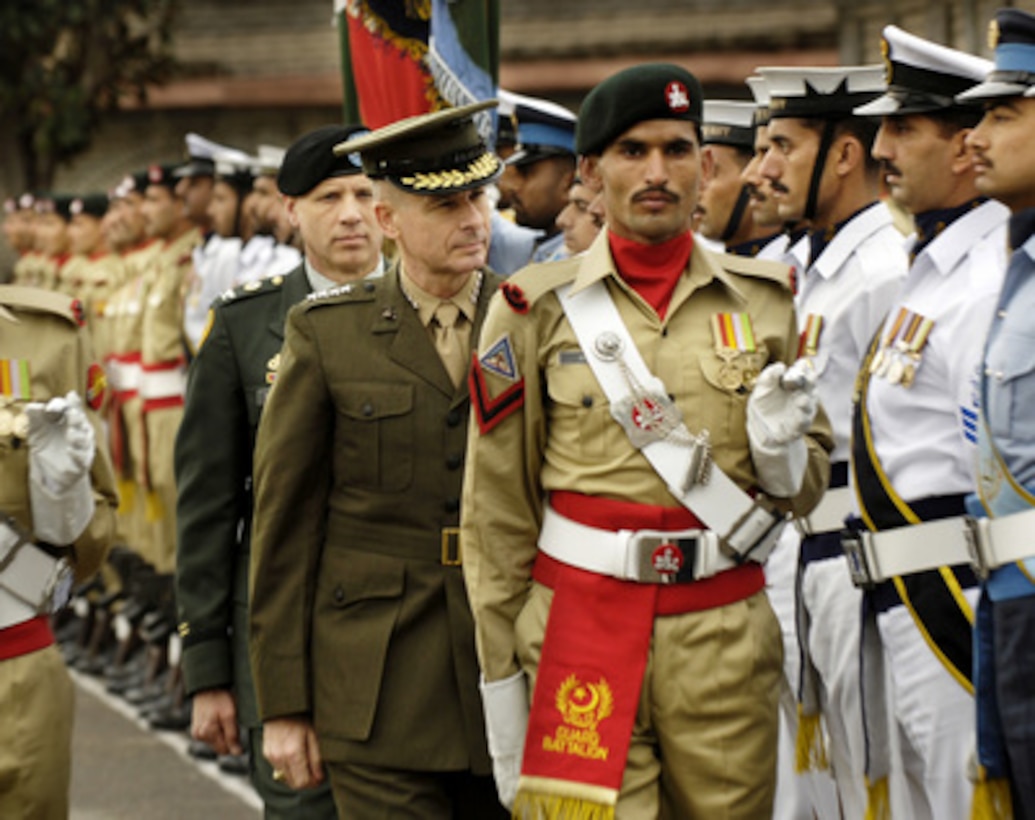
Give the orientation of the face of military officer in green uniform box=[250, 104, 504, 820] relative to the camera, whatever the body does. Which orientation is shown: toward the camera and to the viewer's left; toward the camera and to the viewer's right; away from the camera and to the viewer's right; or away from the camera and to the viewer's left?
toward the camera and to the viewer's right

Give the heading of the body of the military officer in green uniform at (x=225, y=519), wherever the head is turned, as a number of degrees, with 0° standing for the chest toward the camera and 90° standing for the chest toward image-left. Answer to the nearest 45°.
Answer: approximately 315°

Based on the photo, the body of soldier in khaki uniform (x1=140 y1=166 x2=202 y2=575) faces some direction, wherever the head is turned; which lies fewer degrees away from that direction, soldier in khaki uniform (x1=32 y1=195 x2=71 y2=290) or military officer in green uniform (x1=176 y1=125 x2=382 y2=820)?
the military officer in green uniform

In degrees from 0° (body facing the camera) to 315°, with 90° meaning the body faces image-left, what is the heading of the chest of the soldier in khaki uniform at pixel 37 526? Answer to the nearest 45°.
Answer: approximately 0°

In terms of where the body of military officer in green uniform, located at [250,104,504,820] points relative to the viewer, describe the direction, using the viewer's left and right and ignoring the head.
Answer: facing the viewer and to the right of the viewer

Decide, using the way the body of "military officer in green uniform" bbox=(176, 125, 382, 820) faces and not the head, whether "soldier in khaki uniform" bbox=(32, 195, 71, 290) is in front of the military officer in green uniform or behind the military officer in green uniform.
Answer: behind
